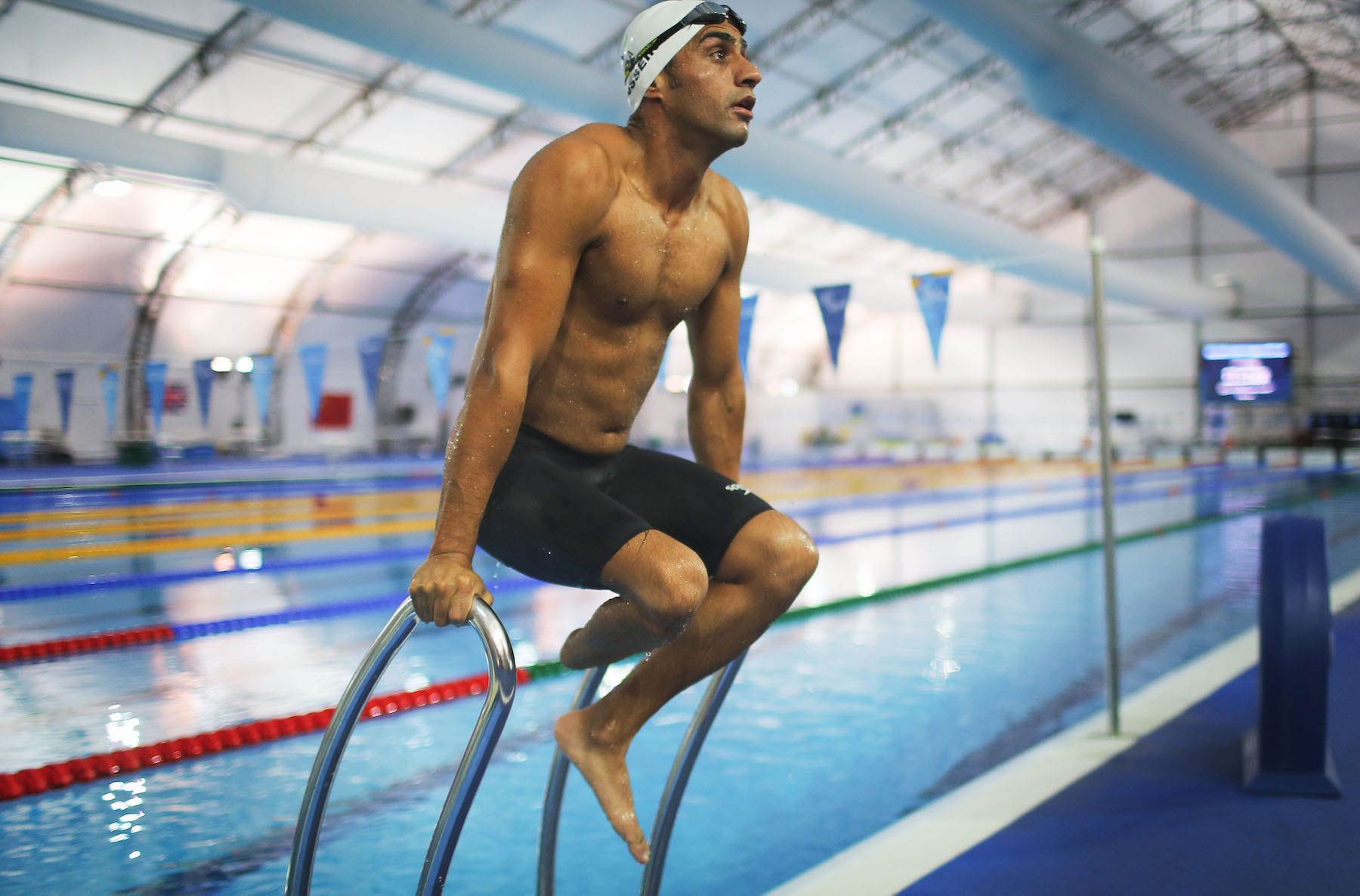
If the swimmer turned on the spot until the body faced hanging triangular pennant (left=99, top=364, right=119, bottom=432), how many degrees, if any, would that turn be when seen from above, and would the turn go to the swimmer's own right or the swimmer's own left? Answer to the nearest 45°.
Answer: approximately 180°

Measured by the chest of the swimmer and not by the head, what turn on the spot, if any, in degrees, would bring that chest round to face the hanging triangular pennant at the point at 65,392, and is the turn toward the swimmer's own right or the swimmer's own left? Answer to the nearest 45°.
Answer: approximately 180°

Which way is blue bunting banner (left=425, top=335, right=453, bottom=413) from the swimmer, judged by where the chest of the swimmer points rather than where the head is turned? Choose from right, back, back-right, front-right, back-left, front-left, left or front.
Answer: back-left

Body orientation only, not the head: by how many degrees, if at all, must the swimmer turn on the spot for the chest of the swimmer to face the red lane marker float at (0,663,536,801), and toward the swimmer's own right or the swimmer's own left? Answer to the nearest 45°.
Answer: approximately 180°

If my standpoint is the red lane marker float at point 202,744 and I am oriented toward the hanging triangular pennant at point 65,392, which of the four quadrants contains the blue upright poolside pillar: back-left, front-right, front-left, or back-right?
back-right

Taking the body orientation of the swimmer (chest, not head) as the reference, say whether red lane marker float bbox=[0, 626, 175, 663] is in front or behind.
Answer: behind

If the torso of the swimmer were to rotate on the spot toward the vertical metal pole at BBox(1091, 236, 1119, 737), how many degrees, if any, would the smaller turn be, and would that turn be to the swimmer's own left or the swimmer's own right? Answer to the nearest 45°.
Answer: approximately 90° to the swimmer's own left

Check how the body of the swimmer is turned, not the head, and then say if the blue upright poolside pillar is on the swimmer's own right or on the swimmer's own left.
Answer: on the swimmer's own left

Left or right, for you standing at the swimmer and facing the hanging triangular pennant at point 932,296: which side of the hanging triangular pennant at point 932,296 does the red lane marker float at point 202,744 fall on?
left

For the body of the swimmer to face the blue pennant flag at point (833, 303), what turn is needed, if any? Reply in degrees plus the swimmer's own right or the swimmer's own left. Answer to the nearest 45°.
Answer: approximately 135° to the swimmer's own left

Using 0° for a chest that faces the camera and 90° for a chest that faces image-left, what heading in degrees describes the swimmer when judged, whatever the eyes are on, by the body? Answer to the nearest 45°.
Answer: approximately 315°

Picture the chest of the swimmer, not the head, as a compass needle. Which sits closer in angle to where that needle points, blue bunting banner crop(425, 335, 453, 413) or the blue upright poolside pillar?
the blue upright poolside pillar

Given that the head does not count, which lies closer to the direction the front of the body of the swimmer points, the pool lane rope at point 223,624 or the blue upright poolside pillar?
the blue upright poolside pillar

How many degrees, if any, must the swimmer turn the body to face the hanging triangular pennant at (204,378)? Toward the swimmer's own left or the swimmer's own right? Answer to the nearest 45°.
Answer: approximately 180°

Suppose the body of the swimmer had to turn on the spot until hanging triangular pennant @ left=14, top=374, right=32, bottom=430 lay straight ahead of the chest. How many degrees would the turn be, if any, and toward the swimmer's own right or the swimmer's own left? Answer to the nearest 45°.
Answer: approximately 180°

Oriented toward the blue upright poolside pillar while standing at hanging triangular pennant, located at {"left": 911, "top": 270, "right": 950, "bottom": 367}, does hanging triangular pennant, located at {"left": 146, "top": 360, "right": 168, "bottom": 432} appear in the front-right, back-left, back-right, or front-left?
back-right
